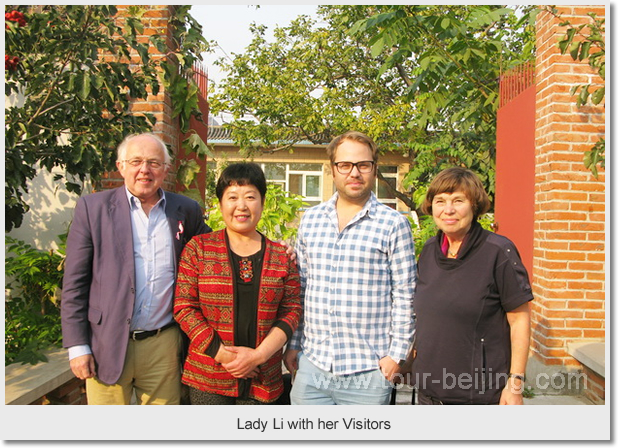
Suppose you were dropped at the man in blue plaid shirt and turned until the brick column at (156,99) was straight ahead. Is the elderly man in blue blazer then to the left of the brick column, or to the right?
left

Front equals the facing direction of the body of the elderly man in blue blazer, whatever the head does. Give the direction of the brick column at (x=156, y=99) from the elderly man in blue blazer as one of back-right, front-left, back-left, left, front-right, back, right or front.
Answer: back

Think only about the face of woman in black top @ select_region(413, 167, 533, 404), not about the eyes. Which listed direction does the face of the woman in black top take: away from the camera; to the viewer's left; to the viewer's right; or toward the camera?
toward the camera

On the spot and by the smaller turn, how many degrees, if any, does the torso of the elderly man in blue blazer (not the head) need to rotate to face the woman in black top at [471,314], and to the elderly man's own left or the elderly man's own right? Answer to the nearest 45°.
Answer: approximately 45° to the elderly man's own left

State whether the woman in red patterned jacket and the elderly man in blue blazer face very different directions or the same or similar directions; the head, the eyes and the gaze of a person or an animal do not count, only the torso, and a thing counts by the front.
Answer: same or similar directions

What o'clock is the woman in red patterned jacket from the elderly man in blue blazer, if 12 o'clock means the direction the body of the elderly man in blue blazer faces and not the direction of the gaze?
The woman in red patterned jacket is roughly at 10 o'clock from the elderly man in blue blazer.

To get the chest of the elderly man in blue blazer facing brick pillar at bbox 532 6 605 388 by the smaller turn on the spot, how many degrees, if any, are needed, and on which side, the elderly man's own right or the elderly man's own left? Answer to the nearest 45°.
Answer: approximately 90° to the elderly man's own left

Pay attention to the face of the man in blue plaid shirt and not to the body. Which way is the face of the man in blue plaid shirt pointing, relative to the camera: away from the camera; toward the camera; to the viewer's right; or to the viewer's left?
toward the camera

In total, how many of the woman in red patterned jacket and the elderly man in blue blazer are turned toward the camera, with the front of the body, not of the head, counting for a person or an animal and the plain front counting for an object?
2

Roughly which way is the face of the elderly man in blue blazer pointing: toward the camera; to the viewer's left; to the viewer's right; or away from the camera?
toward the camera

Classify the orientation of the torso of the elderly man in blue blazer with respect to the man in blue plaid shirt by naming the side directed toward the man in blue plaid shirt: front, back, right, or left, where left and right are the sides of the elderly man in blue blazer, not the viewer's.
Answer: left

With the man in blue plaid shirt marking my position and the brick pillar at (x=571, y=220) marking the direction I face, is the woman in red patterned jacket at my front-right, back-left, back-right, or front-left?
back-left

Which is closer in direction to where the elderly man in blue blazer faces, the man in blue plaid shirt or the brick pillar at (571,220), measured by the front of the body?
the man in blue plaid shirt

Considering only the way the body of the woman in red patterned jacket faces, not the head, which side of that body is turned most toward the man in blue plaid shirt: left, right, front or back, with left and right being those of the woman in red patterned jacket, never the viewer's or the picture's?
left

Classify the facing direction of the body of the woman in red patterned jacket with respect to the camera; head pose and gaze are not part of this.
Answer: toward the camera

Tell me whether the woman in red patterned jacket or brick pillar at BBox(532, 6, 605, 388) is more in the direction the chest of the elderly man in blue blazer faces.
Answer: the woman in red patterned jacket
